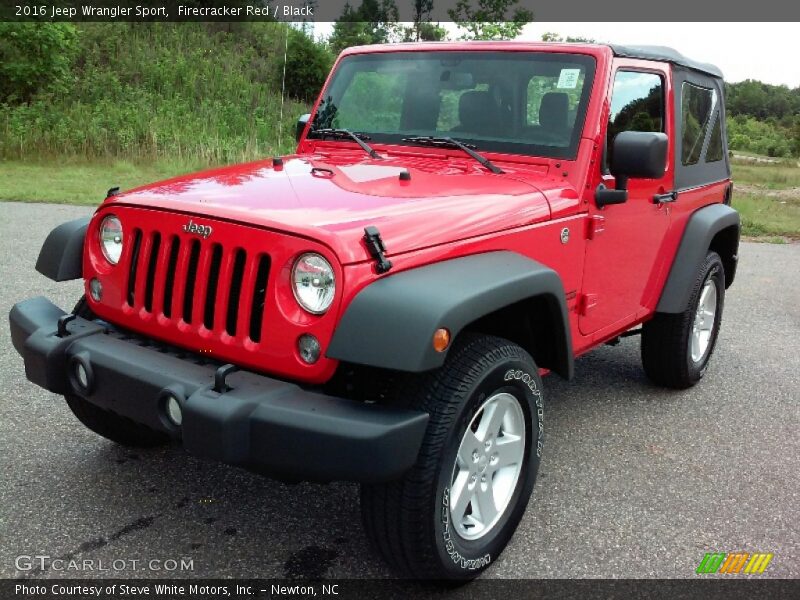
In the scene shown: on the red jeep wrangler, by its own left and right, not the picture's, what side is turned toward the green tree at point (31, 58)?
right

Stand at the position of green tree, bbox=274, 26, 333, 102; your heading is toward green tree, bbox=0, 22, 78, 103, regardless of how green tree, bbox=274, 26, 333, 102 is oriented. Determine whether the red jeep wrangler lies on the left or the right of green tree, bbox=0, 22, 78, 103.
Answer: left

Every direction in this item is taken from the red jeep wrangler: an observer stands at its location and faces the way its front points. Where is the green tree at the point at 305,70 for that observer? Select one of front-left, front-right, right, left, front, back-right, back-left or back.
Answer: back-right

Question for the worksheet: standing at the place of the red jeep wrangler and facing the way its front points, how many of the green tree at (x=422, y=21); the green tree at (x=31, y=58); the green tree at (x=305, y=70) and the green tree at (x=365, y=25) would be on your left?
0

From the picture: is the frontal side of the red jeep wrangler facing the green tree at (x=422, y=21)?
no

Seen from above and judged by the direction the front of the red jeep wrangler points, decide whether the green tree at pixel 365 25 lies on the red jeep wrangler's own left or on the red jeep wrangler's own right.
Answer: on the red jeep wrangler's own right
